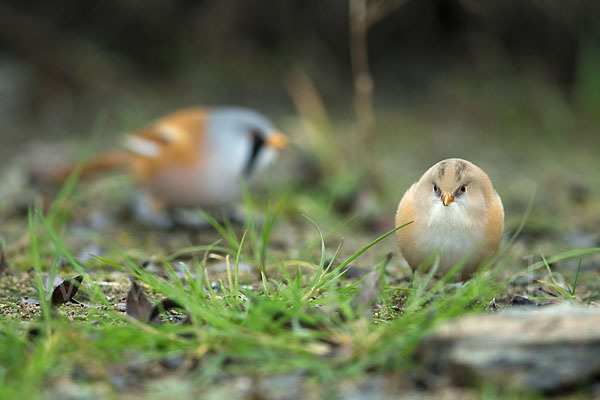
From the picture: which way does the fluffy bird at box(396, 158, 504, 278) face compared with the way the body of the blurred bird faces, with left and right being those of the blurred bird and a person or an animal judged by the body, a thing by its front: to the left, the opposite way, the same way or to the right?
to the right

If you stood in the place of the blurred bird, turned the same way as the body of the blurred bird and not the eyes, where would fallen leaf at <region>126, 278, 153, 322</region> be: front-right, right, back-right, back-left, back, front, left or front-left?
right

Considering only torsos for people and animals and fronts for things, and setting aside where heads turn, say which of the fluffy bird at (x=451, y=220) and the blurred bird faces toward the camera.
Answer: the fluffy bird

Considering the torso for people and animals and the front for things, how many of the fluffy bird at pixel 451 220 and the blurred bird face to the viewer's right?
1

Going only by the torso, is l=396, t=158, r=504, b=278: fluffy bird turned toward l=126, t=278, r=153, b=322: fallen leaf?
no

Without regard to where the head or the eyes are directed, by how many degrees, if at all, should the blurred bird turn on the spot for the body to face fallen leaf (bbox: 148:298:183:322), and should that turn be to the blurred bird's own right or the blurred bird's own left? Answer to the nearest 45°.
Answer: approximately 90° to the blurred bird's own right

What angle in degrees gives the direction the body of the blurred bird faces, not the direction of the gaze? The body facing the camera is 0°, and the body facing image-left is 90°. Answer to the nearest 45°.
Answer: approximately 270°

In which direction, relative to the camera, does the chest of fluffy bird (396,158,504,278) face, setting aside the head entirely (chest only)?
toward the camera

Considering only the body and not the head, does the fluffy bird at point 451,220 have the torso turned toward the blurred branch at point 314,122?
no

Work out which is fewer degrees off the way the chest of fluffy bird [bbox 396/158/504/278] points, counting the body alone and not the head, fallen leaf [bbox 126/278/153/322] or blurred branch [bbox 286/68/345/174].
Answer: the fallen leaf

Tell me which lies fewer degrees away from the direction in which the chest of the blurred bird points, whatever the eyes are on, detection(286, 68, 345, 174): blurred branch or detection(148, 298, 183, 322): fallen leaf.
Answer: the blurred branch
